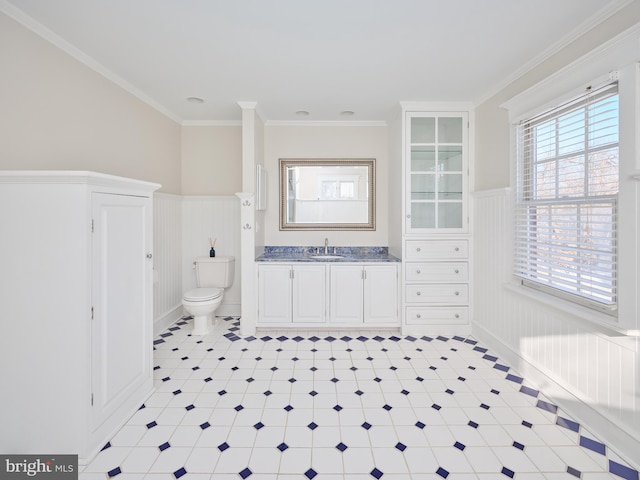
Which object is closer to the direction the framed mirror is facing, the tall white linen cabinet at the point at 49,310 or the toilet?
the tall white linen cabinet

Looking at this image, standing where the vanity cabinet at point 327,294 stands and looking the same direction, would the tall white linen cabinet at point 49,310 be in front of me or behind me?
in front

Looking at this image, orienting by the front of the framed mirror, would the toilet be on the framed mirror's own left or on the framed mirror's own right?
on the framed mirror's own right

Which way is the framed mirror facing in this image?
toward the camera

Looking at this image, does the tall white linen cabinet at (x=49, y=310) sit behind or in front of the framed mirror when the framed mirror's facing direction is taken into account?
in front

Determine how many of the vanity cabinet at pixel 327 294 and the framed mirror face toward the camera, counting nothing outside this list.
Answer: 2

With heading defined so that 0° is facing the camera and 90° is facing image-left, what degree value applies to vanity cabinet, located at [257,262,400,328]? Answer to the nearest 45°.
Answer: approximately 0°
